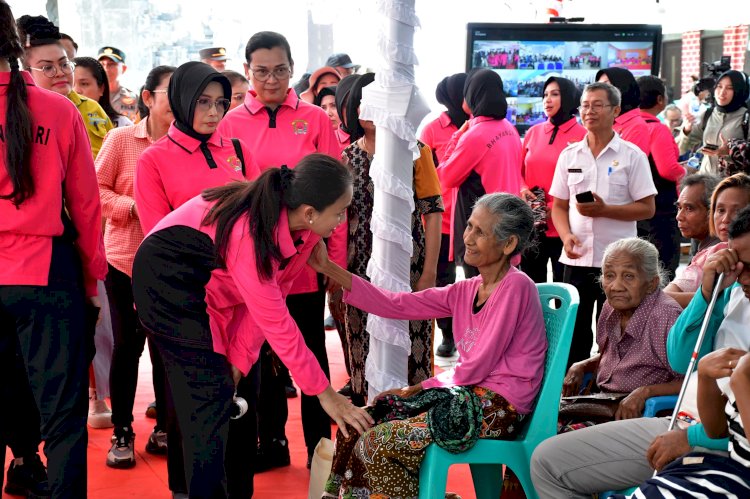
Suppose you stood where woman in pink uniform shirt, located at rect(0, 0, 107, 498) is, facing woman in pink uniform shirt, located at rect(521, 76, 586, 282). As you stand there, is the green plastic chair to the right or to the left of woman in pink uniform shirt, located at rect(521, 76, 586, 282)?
right

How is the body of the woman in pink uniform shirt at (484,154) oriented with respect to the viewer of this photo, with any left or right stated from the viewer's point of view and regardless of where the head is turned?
facing away from the viewer and to the left of the viewer

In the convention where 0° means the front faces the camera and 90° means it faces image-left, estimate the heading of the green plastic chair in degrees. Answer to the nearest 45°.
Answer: approximately 90°

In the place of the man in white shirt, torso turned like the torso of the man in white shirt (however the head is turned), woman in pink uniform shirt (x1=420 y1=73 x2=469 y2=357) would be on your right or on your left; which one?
on your right

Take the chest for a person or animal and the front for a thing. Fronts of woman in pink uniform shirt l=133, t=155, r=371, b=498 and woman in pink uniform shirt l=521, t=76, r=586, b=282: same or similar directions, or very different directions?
very different directions

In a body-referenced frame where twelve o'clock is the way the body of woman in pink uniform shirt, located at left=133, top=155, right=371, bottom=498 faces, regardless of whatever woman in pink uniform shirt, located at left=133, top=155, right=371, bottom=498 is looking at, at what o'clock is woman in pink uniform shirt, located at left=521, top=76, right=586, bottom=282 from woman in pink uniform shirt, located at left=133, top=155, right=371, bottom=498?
woman in pink uniform shirt, located at left=521, top=76, right=586, bottom=282 is roughly at 10 o'clock from woman in pink uniform shirt, located at left=133, top=155, right=371, bottom=498.

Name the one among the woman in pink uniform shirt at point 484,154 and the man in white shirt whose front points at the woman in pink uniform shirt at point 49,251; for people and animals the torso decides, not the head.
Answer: the man in white shirt

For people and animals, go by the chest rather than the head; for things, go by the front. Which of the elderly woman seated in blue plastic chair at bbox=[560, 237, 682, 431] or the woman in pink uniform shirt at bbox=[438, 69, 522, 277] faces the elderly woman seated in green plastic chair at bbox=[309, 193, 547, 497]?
the elderly woman seated in blue plastic chair at bbox=[560, 237, 682, 431]

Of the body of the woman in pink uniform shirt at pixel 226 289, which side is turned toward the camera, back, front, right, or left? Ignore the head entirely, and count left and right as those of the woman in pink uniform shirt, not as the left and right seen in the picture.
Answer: right
